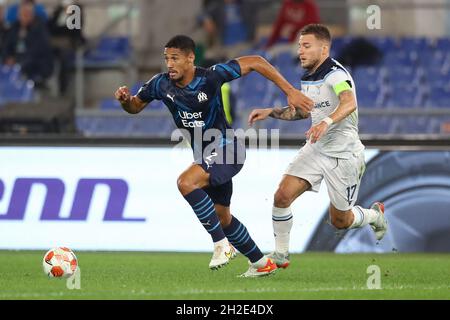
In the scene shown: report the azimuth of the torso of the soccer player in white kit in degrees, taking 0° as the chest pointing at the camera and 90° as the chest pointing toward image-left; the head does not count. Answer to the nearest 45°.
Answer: approximately 45°

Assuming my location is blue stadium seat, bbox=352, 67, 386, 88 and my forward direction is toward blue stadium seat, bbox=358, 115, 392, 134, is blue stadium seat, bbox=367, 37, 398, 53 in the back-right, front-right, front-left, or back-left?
back-left

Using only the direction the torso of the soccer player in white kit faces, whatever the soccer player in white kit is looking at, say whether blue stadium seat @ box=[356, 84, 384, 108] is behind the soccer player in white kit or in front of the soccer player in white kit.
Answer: behind

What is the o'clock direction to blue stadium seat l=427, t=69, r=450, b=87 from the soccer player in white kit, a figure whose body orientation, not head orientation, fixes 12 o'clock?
The blue stadium seat is roughly at 5 o'clock from the soccer player in white kit.

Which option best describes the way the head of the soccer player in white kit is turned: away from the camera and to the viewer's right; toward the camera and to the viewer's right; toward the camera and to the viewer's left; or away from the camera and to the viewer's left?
toward the camera and to the viewer's left

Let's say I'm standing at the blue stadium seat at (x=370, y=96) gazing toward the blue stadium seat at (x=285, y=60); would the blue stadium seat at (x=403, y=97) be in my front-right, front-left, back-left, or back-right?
back-right

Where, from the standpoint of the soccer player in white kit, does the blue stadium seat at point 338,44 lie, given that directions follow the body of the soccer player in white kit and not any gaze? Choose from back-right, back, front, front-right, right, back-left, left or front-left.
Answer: back-right

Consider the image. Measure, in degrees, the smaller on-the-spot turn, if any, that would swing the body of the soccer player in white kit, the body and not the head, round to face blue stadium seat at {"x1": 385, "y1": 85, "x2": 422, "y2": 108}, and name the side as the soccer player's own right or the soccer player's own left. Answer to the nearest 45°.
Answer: approximately 135° to the soccer player's own right

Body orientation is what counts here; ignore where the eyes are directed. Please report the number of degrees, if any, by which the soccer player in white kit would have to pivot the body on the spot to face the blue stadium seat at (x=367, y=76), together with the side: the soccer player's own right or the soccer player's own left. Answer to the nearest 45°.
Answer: approximately 135° to the soccer player's own right

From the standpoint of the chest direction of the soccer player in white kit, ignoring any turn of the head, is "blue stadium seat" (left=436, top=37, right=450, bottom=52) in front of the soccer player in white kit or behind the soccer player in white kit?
behind

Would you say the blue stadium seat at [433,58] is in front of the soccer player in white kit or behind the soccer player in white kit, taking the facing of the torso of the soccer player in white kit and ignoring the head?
behind

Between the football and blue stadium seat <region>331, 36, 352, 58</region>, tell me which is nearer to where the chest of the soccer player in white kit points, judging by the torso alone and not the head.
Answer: the football

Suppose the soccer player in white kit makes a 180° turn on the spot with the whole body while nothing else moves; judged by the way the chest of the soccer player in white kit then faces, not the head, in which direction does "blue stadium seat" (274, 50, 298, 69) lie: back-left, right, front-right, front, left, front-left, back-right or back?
front-left

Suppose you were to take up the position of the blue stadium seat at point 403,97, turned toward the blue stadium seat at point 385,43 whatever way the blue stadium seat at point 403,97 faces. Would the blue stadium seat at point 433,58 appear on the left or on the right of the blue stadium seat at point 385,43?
right

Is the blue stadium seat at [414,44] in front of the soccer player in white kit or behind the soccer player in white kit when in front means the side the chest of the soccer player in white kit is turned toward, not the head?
behind

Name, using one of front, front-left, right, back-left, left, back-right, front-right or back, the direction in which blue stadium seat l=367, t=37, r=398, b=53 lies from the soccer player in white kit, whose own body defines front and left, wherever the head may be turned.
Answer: back-right

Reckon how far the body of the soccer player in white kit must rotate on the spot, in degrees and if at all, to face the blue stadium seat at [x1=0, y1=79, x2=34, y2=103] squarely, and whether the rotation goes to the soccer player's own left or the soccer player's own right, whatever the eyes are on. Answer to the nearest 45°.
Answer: approximately 90° to the soccer player's own right

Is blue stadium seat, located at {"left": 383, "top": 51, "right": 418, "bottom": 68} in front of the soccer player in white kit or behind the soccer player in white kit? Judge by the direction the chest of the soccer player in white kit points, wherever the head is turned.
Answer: behind
